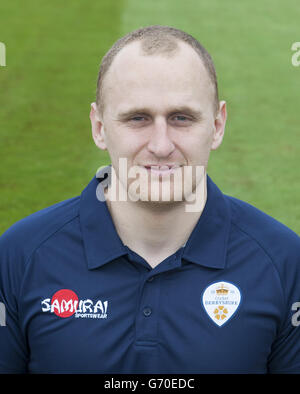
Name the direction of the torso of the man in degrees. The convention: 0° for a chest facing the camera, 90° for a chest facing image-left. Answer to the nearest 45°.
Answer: approximately 0°
